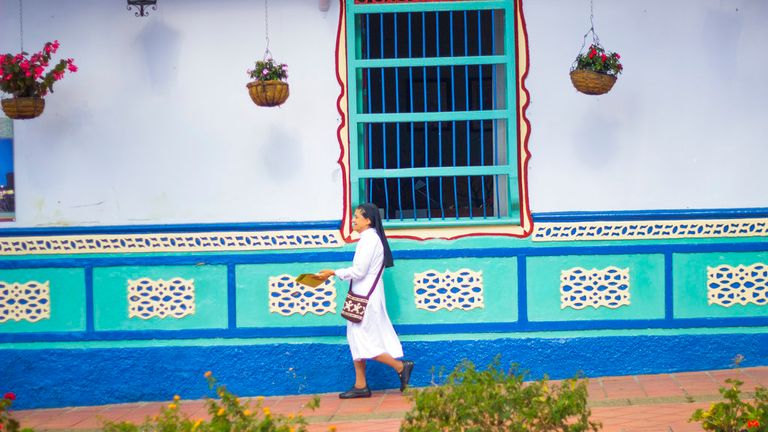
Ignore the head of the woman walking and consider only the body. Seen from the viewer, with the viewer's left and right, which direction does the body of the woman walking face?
facing to the left of the viewer

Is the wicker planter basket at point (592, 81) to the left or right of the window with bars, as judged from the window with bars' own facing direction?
on its left

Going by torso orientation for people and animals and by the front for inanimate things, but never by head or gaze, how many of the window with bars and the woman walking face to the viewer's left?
1

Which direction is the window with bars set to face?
toward the camera

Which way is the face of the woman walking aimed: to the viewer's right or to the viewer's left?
to the viewer's left

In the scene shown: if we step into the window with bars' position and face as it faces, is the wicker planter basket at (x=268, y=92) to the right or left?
on its right

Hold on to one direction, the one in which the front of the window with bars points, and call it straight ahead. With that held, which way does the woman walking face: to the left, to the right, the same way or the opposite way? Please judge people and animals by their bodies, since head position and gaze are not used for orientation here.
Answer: to the right

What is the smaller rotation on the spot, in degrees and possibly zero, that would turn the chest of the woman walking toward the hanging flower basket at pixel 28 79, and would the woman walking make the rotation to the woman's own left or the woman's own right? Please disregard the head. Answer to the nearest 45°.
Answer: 0° — they already face it

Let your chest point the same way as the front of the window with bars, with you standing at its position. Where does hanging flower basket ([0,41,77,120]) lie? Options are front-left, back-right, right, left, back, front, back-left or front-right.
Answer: right

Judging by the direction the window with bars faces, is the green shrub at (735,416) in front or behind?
in front
